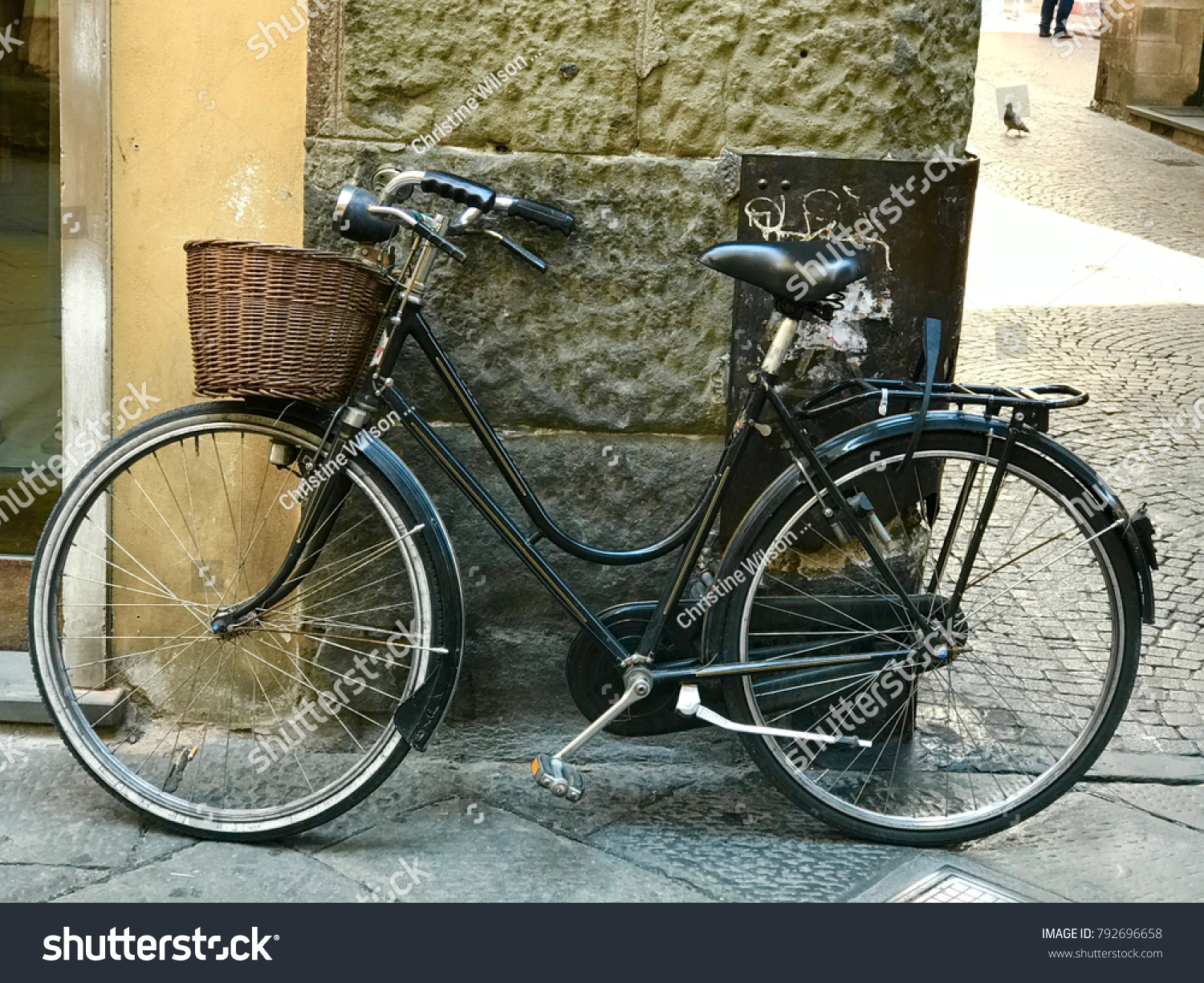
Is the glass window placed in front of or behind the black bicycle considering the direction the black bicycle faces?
in front

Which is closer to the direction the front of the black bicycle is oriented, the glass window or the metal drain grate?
the glass window

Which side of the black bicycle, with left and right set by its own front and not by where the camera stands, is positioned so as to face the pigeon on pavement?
right

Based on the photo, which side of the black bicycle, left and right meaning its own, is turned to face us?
left

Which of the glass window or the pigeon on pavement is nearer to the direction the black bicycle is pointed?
the glass window

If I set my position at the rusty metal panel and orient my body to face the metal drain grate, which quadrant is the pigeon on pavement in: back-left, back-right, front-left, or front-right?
back-left
